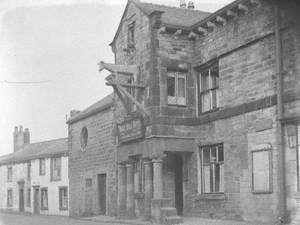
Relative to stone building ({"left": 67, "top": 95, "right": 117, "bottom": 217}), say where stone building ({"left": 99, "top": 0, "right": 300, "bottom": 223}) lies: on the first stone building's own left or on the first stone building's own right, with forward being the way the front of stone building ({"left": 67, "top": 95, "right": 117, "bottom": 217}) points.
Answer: on the first stone building's own left

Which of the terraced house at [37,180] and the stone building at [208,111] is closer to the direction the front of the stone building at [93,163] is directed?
the stone building

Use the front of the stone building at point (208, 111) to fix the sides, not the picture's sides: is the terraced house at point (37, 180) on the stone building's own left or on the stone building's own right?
on the stone building's own right

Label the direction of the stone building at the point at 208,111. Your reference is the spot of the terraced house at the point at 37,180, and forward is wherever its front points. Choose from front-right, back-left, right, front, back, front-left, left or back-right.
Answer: front-left

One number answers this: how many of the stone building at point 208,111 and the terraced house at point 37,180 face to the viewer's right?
0

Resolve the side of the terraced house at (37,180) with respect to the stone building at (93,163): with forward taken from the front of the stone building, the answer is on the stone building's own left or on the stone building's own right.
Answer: on the stone building's own right
